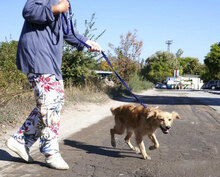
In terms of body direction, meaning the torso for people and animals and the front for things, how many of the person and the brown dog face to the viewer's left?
0

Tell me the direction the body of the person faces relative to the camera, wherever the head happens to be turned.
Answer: to the viewer's right

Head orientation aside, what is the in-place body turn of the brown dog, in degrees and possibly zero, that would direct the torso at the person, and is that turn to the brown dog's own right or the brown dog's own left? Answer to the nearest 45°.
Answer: approximately 90° to the brown dog's own right

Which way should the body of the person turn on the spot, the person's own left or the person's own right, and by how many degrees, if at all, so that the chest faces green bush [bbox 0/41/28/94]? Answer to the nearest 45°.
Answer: approximately 90° to the person's own left

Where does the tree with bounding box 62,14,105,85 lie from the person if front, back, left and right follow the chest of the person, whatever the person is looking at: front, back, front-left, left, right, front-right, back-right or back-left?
left

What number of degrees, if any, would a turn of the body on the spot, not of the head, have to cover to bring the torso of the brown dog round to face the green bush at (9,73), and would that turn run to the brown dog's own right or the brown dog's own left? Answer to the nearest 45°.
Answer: approximately 180°
